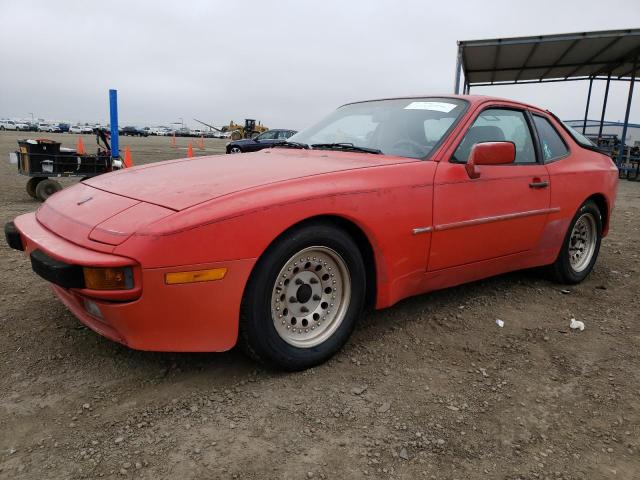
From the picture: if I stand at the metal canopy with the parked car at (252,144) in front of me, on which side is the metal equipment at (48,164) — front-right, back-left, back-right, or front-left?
front-left

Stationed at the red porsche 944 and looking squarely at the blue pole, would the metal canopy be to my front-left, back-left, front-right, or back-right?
front-right

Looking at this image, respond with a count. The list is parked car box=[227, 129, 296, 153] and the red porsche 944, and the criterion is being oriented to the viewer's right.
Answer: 0

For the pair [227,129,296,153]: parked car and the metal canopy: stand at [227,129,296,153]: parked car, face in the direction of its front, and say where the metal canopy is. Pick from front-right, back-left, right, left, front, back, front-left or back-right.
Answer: back-left

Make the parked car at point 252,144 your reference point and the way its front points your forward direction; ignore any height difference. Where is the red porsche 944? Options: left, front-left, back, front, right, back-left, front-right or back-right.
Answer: left

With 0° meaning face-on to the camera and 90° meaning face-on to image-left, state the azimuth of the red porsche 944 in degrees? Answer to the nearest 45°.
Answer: approximately 45°

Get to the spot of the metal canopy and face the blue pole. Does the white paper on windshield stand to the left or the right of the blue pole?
left

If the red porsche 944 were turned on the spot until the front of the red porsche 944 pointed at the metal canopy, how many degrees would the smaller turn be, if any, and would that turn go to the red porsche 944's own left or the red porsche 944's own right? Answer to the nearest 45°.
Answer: approximately 180°

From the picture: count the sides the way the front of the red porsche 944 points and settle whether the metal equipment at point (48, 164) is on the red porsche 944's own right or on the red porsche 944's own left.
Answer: on the red porsche 944's own right

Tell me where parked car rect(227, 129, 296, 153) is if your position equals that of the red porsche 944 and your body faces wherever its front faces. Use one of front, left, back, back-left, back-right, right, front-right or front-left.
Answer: back-right

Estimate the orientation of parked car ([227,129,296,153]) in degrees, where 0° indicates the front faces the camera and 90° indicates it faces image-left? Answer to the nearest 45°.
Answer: approximately 90°

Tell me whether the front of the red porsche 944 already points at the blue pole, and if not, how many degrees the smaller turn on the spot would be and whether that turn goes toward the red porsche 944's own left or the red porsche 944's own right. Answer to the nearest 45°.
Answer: approximately 90° to the red porsche 944's own right
